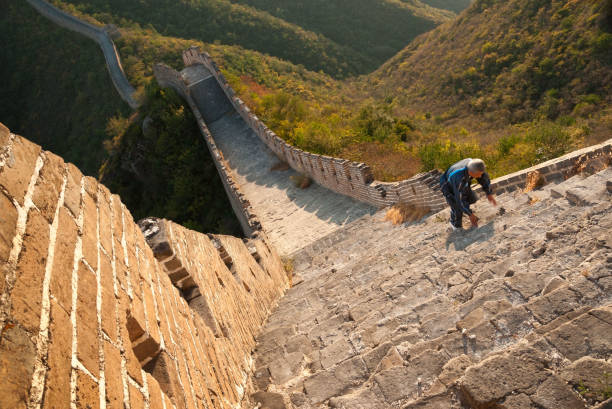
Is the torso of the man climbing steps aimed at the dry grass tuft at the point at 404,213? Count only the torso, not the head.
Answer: no

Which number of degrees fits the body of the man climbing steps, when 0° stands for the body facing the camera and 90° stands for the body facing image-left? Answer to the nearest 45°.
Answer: approximately 315°

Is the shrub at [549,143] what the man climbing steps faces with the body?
no

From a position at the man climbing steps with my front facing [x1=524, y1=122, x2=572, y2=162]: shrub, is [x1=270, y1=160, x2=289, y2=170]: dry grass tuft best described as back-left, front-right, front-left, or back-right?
front-left

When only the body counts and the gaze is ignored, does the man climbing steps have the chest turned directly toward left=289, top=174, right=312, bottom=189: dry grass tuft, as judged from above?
no

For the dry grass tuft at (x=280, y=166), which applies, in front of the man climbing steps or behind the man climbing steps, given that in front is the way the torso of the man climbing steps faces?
behind
